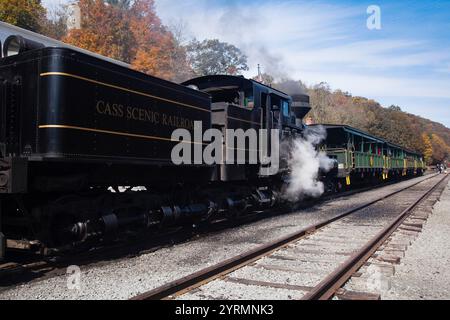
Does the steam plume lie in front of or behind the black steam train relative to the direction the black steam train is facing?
in front

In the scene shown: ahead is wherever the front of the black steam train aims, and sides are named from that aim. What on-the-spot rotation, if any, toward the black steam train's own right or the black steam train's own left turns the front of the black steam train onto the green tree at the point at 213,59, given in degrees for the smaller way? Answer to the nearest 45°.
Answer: approximately 45° to the black steam train's own left

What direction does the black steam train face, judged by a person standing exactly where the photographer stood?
facing away from the viewer and to the right of the viewer

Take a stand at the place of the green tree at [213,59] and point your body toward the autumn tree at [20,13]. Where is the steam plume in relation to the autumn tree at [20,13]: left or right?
left

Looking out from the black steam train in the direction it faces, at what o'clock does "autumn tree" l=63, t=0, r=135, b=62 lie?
The autumn tree is roughly at 10 o'clock from the black steam train.

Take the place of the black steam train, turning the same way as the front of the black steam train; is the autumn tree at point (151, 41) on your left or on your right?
on your left

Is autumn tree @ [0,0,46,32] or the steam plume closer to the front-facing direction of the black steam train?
the steam plume

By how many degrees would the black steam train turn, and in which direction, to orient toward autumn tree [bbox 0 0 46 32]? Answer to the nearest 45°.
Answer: approximately 90° to its left
